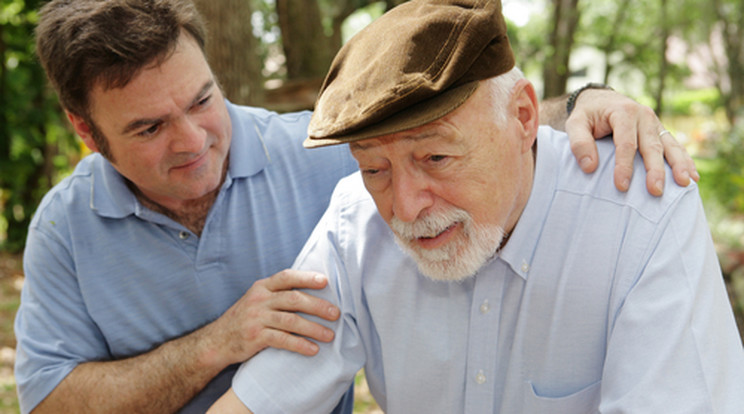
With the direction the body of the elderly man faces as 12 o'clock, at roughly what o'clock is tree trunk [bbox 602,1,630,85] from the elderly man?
The tree trunk is roughly at 5 o'clock from the elderly man.

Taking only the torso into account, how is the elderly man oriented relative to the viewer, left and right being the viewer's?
facing the viewer and to the left of the viewer

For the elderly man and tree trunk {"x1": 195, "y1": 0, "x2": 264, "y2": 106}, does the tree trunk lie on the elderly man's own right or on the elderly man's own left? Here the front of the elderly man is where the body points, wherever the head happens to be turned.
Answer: on the elderly man's own right

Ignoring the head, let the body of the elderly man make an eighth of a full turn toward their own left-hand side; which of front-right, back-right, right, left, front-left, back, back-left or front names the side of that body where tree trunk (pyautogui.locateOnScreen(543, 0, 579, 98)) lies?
back
